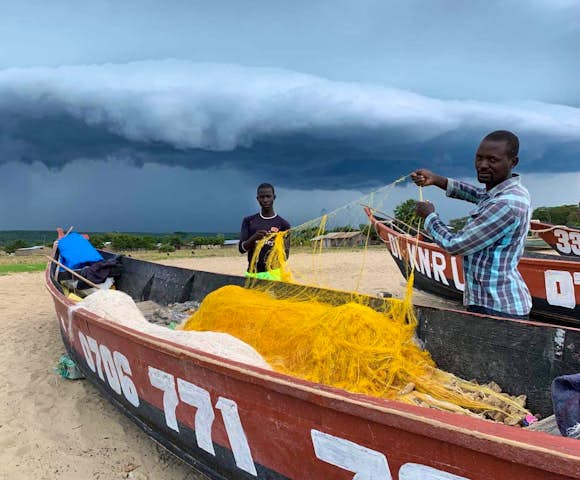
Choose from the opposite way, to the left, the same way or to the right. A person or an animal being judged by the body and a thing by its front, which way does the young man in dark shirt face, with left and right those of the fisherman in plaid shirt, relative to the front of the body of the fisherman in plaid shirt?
to the left

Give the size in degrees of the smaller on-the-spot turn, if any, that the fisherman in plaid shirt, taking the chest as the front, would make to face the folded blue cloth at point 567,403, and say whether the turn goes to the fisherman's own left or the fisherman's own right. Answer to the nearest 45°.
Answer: approximately 90° to the fisherman's own left

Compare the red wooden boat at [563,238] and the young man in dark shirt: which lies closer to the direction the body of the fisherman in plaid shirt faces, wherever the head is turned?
the young man in dark shirt

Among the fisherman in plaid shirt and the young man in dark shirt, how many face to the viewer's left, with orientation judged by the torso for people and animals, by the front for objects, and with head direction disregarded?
1

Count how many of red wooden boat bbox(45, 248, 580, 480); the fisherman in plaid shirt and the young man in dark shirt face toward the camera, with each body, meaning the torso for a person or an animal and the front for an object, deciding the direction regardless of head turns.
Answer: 1

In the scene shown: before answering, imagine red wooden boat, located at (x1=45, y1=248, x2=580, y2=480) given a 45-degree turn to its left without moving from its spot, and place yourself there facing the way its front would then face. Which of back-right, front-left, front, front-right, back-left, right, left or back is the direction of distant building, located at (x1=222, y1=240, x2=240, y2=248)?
right

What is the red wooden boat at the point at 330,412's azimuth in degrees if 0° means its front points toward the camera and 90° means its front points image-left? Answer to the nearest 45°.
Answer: approximately 135°

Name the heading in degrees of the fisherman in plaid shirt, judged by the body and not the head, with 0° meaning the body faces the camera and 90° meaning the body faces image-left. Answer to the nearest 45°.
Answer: approximately 90°

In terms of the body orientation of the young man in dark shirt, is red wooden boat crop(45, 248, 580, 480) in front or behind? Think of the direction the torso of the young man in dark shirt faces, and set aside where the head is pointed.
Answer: in front

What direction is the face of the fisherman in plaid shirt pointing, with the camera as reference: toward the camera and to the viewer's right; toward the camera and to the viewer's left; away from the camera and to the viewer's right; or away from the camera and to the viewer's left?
toward the camera and to the viewer's left

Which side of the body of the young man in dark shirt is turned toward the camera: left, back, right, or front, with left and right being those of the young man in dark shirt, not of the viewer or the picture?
front

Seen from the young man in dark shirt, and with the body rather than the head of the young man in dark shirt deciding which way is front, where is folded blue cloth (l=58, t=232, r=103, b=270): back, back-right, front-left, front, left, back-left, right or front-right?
back-right

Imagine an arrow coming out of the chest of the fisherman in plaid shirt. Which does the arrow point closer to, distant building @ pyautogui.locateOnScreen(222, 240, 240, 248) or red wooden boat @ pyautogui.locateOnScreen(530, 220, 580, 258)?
the distant building

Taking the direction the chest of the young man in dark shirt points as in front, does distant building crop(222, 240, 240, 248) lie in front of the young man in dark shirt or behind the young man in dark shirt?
behind
